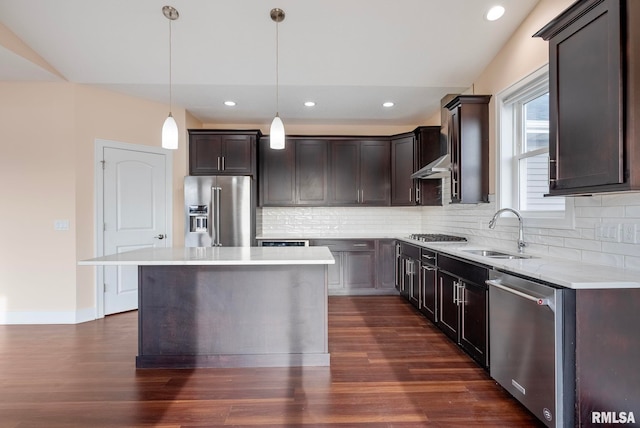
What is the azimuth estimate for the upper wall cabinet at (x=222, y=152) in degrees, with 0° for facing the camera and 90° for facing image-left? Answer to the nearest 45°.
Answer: approximately 0°

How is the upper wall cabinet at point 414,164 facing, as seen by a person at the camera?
facing the viewer and to the left of the viewer

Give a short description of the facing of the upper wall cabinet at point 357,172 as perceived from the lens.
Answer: facing the viewer

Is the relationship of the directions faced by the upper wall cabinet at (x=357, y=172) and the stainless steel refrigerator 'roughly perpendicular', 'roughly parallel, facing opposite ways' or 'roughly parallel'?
roughly parallel

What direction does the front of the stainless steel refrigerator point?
toward the camera

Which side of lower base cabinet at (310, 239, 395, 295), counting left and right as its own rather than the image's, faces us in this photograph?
front

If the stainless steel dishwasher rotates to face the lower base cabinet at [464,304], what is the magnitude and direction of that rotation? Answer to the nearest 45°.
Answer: approximately 90° to its right

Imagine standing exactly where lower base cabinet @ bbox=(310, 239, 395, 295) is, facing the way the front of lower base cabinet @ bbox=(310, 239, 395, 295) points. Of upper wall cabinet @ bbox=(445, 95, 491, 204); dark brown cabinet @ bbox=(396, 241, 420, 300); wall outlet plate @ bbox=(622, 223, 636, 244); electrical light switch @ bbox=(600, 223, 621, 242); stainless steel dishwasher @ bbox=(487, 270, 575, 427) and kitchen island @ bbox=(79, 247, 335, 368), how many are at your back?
0

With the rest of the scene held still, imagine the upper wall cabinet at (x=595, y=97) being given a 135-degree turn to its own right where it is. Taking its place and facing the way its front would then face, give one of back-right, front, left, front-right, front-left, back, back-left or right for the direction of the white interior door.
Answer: left

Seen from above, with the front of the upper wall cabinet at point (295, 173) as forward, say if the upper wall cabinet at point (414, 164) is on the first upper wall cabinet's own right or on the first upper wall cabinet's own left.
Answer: on the first upper wall cabinet's own left

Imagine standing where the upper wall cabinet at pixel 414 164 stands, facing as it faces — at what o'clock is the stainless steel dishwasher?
The stainless steel dishwasher is roughly at 10 o'clock from the upper wall cabinet.

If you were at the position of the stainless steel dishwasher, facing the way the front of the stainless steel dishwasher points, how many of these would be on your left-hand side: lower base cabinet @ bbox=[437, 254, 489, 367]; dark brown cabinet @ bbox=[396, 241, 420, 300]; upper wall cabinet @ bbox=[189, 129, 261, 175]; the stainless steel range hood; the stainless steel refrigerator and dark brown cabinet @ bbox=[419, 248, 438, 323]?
0

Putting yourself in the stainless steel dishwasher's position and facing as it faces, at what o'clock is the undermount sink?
The undermount sink is roughly at 4 o'clock from the stainless steel dishwasher.

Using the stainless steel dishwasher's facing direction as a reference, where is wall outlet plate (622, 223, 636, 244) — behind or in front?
behind

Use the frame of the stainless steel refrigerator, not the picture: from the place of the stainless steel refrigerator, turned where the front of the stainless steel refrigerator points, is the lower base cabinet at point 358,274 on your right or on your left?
on your left

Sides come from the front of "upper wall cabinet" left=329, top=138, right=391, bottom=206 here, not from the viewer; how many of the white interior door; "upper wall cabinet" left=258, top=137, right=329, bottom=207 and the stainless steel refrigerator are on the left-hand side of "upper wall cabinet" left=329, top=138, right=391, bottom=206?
0

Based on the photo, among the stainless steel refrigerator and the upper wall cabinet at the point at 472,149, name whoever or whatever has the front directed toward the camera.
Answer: the stainless steel refrigerator

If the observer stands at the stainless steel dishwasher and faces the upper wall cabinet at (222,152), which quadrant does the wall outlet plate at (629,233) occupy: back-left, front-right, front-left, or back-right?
back-right

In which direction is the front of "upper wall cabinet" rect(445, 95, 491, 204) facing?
to the viewer's left

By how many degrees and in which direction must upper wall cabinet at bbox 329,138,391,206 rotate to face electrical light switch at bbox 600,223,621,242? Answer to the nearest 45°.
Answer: approximately 45° to its left
